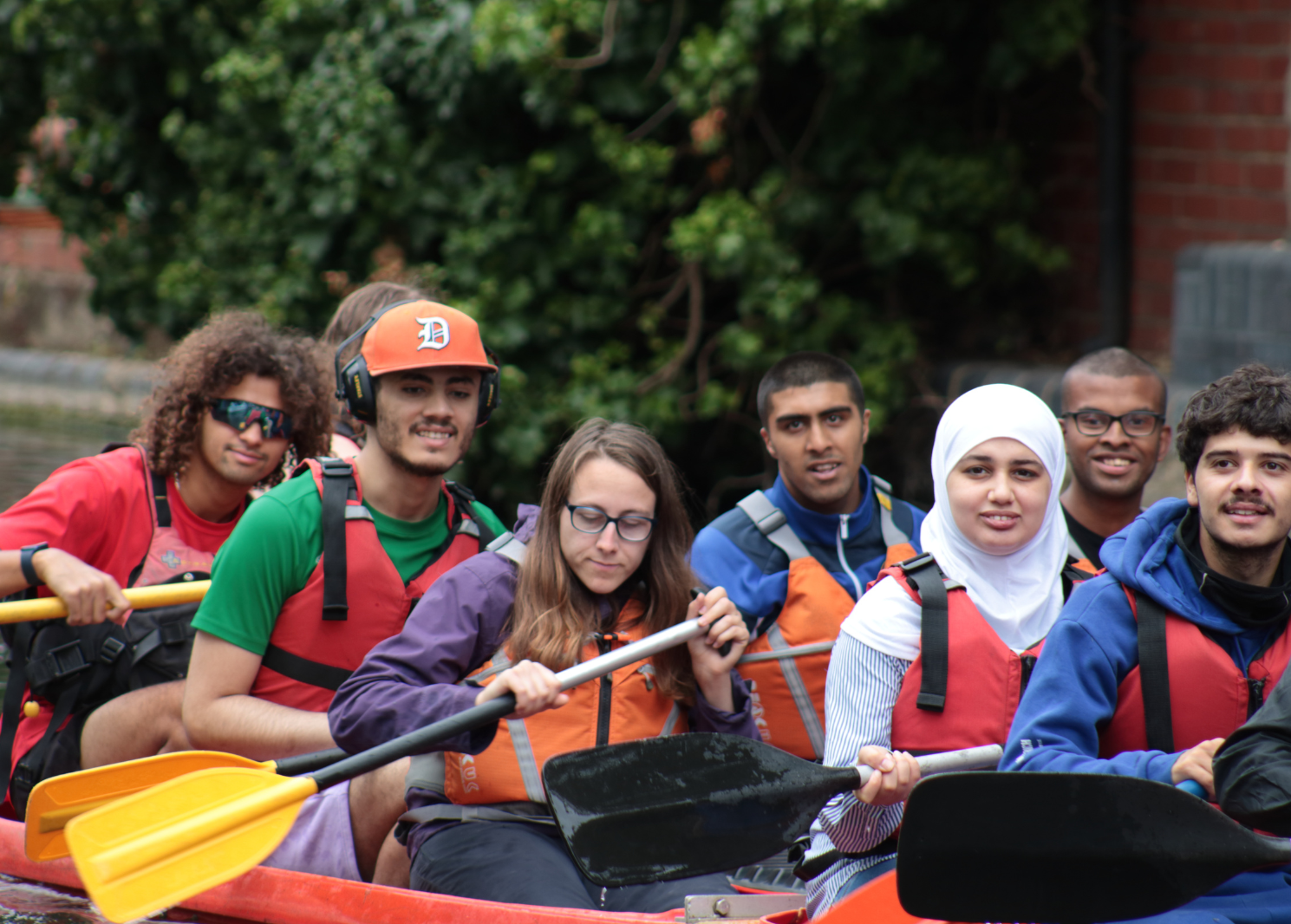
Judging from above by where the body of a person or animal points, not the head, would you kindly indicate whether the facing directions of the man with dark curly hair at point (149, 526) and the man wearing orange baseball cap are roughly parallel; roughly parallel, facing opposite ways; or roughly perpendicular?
roughly parallel

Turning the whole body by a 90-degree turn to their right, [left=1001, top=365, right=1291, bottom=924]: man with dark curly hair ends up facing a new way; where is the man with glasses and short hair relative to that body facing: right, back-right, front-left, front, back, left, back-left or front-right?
back-right

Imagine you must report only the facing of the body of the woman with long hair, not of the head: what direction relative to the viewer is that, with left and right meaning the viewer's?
facing the viewer and to the right of the viewer

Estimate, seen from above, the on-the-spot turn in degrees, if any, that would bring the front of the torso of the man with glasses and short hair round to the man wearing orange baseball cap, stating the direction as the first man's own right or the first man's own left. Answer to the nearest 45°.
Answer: approximately 45° to the first man's own right

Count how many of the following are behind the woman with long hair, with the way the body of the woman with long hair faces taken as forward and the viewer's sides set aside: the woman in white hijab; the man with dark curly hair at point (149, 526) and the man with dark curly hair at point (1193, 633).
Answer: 1

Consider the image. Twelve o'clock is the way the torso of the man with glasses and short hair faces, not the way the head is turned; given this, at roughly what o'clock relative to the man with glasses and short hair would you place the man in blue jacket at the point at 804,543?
The man in blue jacket is roughly at 2 o'clock from the man with glasses and short hair.

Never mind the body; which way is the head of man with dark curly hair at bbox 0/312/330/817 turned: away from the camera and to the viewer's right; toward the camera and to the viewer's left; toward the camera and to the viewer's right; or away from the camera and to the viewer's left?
toward the camera and to the viewer's right

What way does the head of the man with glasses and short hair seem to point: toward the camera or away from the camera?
toward the camera

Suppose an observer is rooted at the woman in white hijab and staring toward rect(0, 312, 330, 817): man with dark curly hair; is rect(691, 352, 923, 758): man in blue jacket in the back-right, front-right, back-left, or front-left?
front-right

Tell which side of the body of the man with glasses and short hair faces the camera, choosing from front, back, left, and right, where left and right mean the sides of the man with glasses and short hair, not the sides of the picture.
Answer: front

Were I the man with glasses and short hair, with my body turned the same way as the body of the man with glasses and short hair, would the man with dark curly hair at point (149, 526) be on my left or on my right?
on my right

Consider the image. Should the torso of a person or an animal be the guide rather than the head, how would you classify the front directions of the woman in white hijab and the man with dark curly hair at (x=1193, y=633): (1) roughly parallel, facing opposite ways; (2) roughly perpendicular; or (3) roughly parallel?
roughly parallel

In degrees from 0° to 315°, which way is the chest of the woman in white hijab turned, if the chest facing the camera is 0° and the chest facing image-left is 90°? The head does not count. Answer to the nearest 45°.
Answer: approximately 315°
